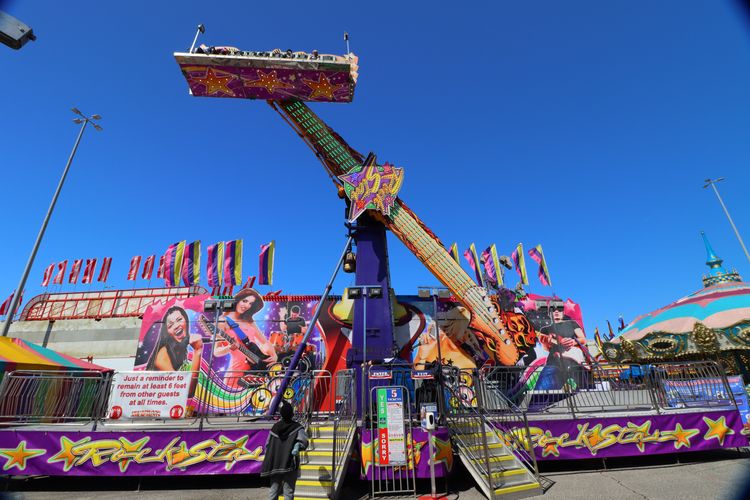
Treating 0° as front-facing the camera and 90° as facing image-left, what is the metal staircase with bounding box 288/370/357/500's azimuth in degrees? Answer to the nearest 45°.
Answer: approximately 0°

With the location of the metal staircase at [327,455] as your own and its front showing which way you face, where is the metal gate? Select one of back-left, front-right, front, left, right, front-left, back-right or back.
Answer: left

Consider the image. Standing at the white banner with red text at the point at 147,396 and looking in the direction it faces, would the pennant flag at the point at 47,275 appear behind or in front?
behind

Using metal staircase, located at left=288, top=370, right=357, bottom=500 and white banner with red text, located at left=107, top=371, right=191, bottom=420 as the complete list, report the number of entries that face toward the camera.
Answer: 2

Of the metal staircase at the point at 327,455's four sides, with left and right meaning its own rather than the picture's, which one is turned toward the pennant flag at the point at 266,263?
back

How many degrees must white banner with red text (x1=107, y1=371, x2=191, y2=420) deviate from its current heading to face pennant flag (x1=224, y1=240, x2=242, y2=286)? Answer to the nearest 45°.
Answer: approximately 180°

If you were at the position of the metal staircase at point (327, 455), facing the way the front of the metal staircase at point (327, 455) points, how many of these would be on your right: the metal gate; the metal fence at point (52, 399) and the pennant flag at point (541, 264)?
1

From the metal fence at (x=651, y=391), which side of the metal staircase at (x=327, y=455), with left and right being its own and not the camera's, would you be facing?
left

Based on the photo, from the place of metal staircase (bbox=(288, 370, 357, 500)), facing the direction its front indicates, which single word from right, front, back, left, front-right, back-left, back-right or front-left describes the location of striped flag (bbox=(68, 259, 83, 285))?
back-right

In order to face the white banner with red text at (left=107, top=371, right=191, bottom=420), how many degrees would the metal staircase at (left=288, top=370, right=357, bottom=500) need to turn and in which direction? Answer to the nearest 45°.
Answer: approximately 90° to its right

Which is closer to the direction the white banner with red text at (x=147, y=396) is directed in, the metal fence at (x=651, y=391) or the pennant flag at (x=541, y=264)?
the metal fence

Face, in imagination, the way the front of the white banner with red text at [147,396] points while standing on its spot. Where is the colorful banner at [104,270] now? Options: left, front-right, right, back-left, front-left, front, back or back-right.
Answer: back
